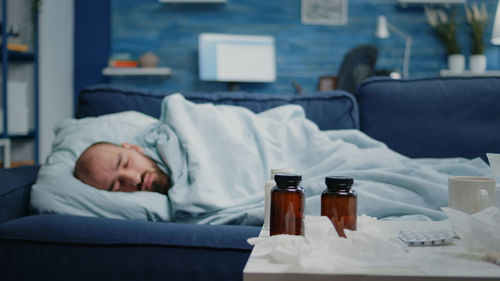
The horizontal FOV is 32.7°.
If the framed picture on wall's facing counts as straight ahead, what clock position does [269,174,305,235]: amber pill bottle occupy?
The amber pill bottle is roughly at 12 o'clock from the framed picture on wall.

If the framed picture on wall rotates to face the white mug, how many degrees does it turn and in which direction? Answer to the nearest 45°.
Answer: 0° — it already faces it

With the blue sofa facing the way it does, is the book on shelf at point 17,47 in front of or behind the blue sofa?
behind

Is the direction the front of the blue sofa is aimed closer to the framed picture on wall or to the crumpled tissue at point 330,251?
the crumpled tissue

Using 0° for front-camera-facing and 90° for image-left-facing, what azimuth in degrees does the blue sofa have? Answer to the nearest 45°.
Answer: approximately 0°

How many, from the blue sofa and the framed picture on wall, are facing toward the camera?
2

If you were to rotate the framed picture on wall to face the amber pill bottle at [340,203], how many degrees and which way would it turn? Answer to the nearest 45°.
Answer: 0° — it already faces it

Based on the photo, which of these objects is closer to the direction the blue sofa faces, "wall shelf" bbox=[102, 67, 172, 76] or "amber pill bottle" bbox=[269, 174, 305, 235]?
the amber pill bottle
